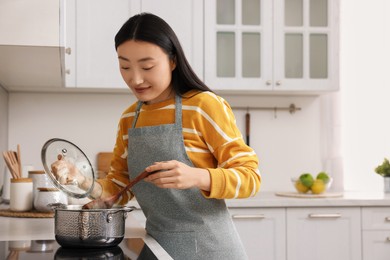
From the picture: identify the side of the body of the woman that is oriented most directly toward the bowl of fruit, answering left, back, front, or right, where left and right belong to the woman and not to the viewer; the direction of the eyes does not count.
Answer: back

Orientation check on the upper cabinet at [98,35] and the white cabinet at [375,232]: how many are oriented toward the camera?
2

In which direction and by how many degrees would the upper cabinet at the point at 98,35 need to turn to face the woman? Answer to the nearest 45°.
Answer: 0° — it already faces them

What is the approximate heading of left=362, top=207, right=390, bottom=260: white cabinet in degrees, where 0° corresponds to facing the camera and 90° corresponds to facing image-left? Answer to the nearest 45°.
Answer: approximately 0°

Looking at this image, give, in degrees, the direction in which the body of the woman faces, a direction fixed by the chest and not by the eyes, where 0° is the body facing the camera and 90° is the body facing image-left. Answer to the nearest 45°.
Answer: approximately 45°

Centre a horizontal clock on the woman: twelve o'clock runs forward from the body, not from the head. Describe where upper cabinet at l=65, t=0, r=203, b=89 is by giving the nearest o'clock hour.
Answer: The upper cabinet is roughly at 4 o'clock from the woman.
